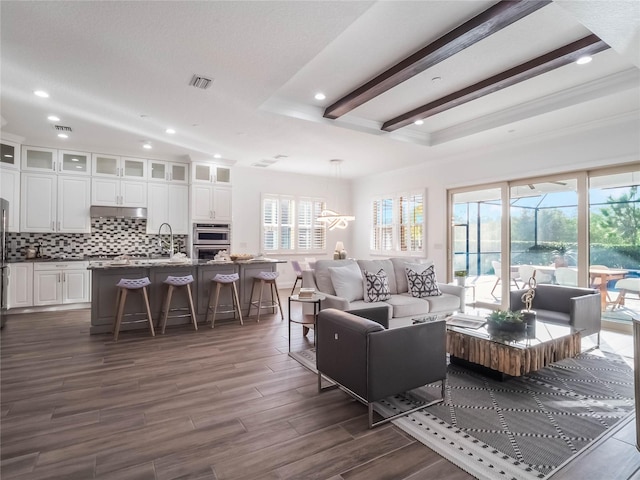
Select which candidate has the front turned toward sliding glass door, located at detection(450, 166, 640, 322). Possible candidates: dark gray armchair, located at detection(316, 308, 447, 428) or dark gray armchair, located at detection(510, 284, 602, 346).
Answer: dark gray armchair, located at detection(316, 308, 447, 428)

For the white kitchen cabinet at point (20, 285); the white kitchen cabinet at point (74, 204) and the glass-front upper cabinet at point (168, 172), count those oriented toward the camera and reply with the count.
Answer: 3

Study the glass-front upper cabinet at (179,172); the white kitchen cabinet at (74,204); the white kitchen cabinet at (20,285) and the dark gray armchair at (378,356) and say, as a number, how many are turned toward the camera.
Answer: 3

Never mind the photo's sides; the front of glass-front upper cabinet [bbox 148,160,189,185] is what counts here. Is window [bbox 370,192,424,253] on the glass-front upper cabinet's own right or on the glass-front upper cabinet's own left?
on the glass-front upper cabinet's own left

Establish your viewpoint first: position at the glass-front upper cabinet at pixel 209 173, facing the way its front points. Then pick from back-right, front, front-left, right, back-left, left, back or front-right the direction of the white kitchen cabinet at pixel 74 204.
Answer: back-right

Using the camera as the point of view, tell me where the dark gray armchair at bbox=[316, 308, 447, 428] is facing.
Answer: facing away from the viewer and to the right of the viewer

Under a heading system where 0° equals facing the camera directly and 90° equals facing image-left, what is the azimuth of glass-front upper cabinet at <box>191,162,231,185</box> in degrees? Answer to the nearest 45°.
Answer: approximately 315°

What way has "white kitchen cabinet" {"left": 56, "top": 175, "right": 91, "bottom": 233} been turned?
toward the camera

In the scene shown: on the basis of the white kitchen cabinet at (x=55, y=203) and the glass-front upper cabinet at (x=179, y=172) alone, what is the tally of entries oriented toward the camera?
2

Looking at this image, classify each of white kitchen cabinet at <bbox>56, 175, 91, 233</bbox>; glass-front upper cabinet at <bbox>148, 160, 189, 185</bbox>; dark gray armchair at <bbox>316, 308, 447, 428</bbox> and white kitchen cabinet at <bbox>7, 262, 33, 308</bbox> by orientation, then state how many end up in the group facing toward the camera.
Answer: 3

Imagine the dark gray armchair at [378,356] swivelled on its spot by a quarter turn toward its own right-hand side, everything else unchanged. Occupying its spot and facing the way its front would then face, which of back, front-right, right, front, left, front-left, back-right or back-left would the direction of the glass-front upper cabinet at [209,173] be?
back

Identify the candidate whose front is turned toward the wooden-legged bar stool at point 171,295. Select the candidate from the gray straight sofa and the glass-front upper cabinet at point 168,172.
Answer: the glass-front upper cabinet

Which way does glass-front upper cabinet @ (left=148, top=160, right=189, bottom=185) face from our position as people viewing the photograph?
facing the viewer

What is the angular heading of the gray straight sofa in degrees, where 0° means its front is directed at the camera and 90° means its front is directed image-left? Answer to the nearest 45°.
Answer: approximately 315°

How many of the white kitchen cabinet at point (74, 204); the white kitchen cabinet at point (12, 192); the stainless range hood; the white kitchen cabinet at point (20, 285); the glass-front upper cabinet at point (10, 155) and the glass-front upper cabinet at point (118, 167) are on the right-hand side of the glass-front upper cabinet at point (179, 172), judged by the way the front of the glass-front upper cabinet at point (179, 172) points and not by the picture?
6

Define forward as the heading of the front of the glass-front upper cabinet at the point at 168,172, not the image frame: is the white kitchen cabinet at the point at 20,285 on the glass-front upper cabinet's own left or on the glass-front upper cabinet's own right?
on the glass-front upper cabinet's own right

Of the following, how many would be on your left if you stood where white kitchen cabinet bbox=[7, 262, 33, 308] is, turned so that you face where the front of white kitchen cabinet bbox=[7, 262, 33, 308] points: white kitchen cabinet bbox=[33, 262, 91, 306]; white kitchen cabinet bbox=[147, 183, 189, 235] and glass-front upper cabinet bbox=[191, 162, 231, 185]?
3

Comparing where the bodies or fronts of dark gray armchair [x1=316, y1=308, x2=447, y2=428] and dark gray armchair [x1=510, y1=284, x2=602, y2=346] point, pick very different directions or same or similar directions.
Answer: very different directions
